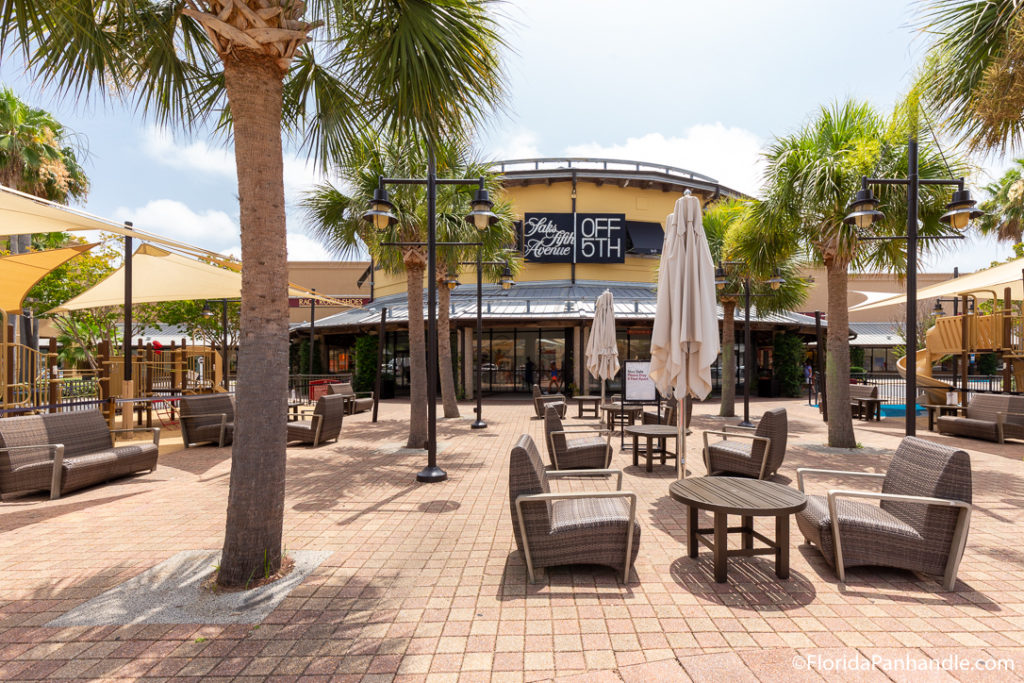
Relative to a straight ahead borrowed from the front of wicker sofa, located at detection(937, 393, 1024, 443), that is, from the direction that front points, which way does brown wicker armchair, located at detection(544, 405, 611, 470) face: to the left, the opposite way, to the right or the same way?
the opposite way

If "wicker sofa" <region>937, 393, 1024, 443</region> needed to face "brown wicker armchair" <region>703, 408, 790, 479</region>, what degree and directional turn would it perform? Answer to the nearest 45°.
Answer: approximately 45° to its left

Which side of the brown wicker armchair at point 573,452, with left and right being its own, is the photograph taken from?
right

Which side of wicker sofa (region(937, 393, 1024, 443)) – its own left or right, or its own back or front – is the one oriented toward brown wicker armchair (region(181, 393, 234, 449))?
front

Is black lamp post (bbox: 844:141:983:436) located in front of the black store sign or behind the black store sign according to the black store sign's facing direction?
in front

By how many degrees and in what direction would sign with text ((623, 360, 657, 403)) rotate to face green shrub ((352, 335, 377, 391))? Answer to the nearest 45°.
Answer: approximately 135° to its right

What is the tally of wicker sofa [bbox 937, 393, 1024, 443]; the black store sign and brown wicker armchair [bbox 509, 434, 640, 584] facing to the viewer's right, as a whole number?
1

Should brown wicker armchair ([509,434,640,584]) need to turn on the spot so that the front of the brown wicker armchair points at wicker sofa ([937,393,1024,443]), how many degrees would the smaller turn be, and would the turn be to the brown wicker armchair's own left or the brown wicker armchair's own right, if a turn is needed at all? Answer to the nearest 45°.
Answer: approximately 45° to the brown wicker armchair's own left
